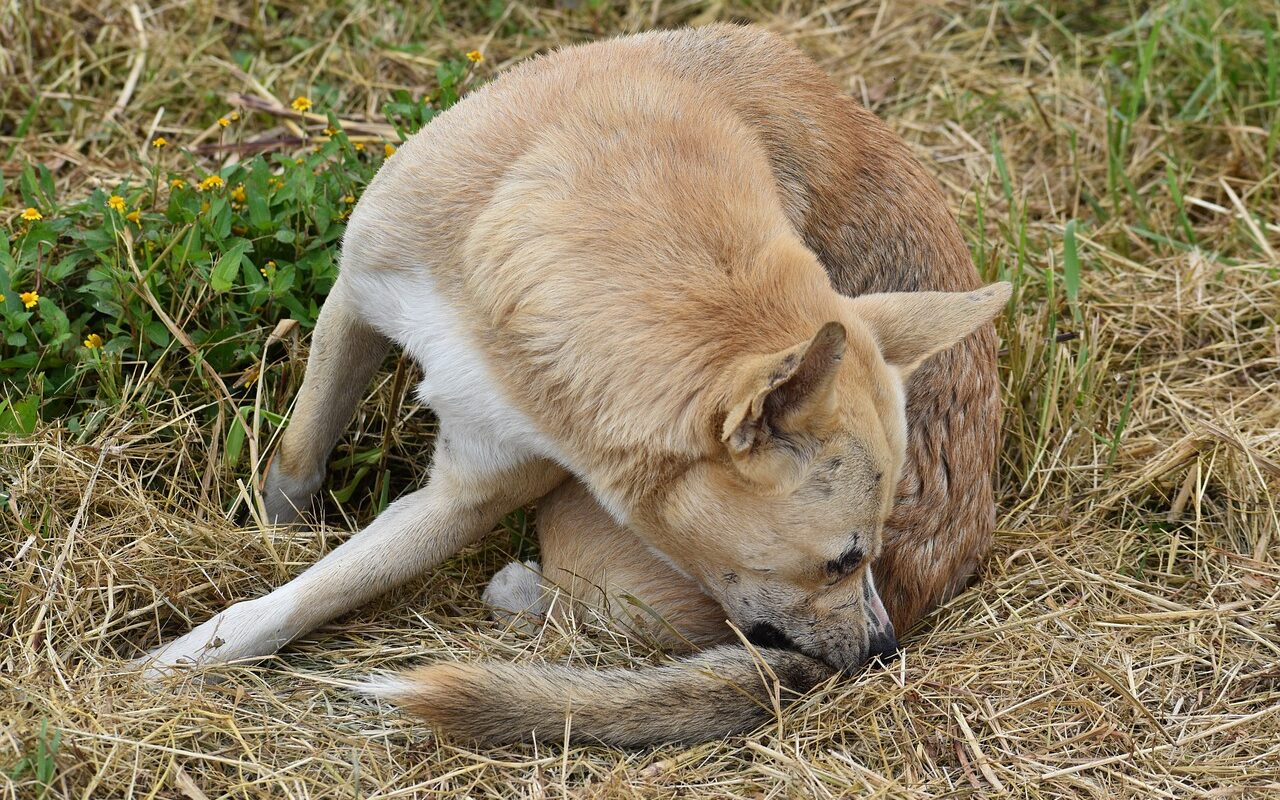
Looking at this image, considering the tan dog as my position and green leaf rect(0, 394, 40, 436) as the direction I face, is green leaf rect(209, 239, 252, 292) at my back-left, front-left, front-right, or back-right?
front-right

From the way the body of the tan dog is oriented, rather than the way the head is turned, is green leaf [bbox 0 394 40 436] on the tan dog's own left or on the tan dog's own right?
on the tan dog's own right

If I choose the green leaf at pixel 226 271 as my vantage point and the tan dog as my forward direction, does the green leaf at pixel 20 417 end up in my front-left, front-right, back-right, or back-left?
back-right

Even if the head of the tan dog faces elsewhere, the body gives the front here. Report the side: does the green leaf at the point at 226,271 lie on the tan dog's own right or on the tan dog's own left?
on the tan dog's own right

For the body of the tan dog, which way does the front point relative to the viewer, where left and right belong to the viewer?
facing the viewer and to the left of the viewer
